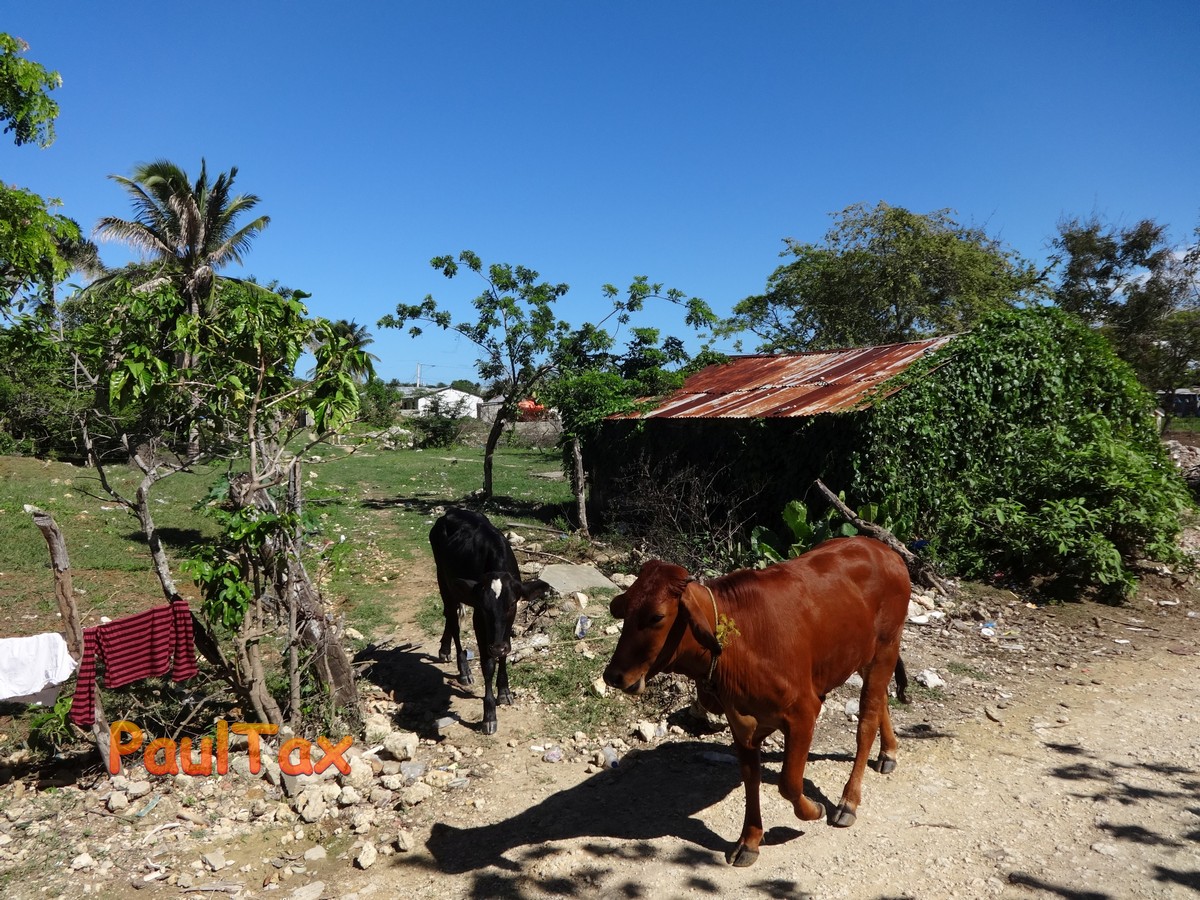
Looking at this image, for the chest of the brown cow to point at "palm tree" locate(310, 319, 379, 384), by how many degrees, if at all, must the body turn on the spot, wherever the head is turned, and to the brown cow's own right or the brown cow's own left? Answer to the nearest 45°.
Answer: approximately 45° to the brown cow's own right

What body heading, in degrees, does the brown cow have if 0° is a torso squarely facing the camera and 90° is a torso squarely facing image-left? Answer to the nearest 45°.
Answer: approximately 45°

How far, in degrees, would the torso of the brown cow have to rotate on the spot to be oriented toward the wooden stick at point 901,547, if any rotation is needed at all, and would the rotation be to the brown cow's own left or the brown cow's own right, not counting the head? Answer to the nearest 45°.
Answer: approximately 135° to the brown cow's own right

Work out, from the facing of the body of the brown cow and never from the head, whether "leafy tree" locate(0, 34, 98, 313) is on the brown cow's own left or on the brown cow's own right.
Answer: on the brown cow's own right

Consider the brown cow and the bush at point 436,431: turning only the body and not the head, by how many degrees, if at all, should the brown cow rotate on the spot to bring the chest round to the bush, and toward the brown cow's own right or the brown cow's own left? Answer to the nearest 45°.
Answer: approximately 90° to the brown cow's own right

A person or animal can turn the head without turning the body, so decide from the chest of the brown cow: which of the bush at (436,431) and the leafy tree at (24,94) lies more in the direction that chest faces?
the leafy tree

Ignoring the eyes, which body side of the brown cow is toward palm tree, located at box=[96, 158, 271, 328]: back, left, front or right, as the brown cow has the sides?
right
